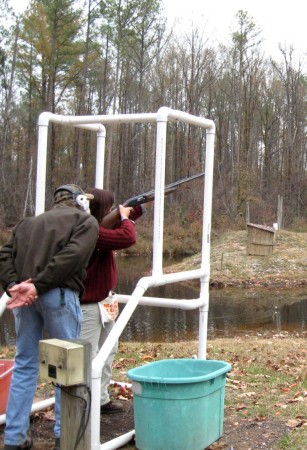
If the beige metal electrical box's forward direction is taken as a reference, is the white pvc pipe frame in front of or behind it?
behind

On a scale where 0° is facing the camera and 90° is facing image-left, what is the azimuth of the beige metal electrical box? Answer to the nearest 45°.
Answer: approximately 45°

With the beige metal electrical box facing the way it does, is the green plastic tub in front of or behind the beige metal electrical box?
behind
